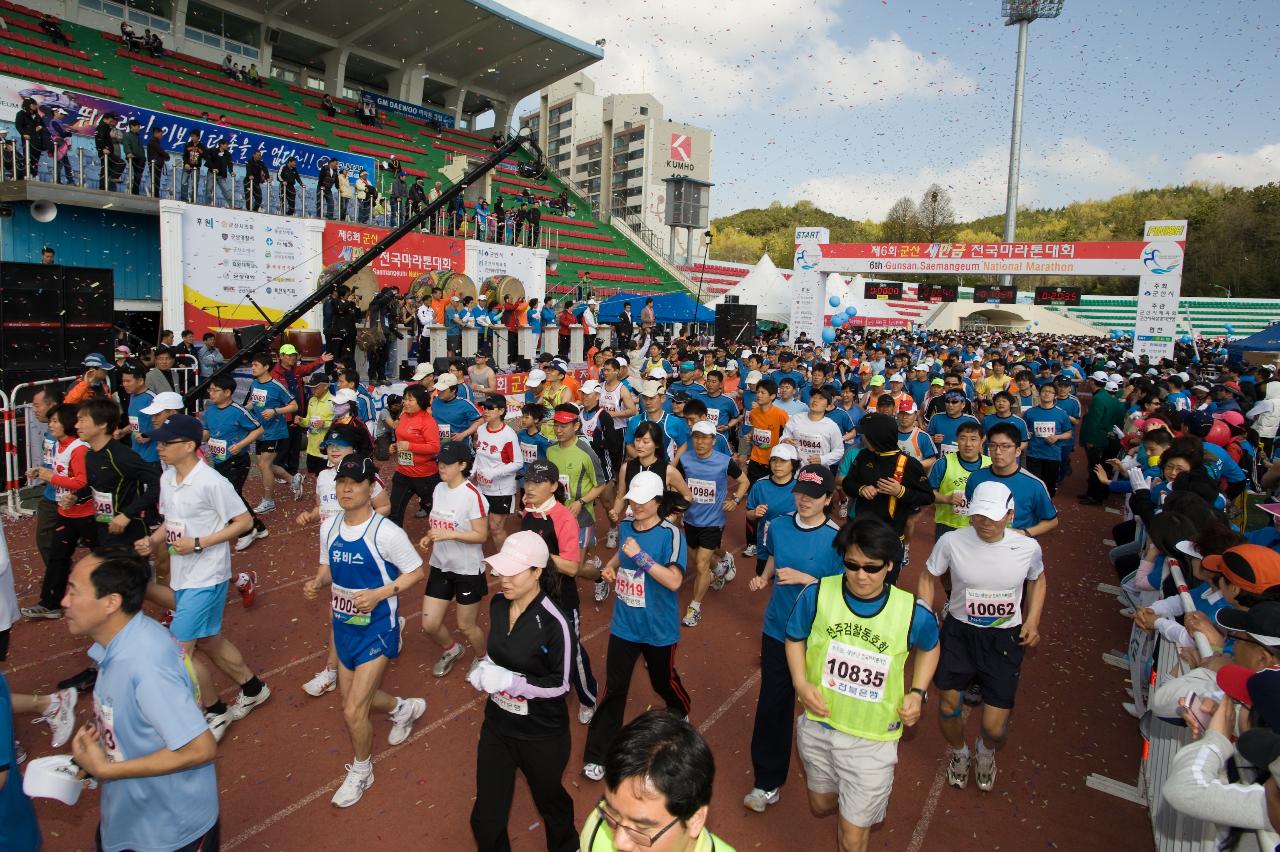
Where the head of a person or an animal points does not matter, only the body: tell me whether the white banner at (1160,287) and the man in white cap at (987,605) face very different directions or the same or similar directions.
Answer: same or similar directions

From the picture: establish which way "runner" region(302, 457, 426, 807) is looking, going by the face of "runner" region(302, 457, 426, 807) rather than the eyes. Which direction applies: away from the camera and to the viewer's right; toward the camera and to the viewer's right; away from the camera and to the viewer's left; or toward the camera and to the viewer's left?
toward the camera and to the viewer's left

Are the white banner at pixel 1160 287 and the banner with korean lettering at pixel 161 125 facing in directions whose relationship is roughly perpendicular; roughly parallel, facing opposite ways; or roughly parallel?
roughly perpendicular

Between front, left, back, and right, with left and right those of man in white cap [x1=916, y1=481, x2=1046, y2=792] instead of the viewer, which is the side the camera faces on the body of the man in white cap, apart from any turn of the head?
front

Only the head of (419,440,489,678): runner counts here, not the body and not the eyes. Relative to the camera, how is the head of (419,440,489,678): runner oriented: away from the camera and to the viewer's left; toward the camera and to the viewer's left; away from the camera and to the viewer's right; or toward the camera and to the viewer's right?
toward the camera and to the viewer's left

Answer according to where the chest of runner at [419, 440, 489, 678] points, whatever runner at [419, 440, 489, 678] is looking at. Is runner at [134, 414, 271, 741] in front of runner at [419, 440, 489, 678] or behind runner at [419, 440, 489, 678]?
in front

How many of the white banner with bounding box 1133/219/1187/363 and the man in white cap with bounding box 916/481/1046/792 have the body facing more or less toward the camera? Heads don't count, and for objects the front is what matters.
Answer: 2

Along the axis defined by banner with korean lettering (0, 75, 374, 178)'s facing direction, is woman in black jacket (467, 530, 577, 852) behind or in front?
in front

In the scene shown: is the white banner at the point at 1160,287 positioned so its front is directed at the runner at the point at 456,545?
yes

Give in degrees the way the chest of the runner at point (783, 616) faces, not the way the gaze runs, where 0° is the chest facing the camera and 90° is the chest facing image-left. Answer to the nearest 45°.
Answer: approximately 45°

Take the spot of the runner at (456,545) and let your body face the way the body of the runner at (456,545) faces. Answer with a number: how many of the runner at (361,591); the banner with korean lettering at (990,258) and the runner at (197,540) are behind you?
1

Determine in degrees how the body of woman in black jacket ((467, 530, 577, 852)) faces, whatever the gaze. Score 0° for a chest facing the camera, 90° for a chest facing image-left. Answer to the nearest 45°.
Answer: approximately 45°

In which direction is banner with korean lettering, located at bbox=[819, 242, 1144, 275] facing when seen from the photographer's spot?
facing the viewer

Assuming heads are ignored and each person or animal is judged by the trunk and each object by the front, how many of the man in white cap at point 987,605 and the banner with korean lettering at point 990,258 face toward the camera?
2

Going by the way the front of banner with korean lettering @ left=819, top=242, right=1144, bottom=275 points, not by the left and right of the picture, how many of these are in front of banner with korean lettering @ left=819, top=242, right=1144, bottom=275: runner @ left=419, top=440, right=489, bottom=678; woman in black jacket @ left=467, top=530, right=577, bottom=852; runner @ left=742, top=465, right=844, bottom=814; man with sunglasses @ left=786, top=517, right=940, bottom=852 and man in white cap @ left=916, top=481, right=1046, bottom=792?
5

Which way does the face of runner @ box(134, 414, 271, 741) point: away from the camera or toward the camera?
toward the camera
